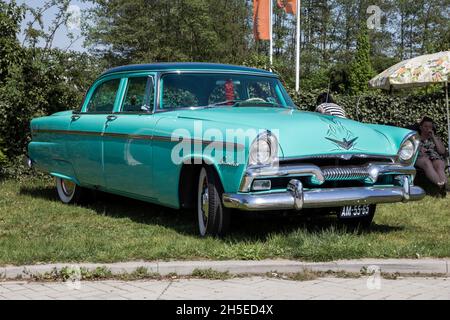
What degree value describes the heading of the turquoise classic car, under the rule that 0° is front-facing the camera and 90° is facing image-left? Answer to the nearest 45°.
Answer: approximately 315°

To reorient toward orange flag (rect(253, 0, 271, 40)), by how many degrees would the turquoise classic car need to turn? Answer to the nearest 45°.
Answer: approximately 135° to its left

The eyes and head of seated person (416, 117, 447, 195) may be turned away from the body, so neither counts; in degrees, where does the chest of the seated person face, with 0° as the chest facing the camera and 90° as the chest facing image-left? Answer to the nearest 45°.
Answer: approximately 315°

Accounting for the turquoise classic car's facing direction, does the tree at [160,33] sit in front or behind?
behind

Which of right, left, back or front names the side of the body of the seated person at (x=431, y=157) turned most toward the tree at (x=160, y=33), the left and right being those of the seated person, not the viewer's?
back

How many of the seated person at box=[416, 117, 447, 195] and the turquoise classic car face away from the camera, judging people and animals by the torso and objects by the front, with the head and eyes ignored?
0

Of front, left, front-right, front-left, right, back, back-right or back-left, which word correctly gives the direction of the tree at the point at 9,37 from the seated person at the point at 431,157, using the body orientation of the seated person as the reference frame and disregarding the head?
back-right

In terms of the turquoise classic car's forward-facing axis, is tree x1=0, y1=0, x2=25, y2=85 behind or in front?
behind

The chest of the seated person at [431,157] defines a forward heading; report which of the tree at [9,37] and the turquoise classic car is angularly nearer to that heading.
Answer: the turquoise classic car
